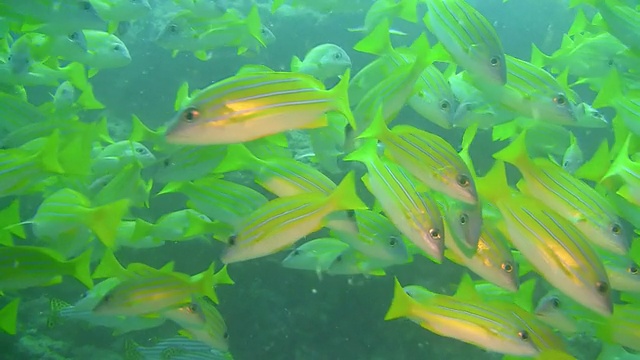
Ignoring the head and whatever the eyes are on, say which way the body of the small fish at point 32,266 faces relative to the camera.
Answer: to the viewer's left

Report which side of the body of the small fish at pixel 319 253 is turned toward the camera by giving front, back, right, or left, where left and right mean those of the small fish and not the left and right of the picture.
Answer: left

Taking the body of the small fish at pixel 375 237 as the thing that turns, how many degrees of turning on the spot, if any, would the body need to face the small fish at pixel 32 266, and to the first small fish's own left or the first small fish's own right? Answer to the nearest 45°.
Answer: approximately 135° to the first small fish's own right

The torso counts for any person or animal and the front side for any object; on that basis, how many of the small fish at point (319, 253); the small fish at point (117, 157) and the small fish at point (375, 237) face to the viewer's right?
2

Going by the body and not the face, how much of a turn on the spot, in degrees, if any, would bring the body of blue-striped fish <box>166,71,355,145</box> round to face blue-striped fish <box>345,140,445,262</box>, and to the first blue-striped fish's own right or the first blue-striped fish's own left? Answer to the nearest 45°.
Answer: approximately 180°

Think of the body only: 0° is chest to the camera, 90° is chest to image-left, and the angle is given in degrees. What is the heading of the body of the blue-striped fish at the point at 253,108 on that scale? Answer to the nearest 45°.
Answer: approximately 90°

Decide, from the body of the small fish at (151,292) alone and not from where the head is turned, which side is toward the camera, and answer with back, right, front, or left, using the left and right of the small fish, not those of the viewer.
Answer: left

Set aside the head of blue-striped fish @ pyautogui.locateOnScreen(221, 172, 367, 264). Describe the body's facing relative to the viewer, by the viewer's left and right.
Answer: facing to the left of the viewer

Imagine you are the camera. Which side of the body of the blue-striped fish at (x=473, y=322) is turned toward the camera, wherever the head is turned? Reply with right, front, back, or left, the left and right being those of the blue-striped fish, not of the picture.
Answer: right

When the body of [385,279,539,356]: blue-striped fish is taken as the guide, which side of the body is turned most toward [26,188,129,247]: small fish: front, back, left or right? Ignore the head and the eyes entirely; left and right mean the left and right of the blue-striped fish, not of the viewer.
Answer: back

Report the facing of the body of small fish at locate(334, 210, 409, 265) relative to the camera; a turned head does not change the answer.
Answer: to the viewer's right

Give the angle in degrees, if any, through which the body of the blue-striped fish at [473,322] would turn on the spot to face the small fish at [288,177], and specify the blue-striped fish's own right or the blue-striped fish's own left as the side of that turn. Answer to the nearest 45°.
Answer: approximately 180°

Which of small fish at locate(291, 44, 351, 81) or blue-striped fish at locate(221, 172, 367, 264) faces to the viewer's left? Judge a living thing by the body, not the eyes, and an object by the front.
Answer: the blue-striped fish

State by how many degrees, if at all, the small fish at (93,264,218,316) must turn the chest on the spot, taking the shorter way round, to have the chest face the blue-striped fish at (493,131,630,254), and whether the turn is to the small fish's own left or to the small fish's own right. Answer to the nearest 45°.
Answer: approximately 180°

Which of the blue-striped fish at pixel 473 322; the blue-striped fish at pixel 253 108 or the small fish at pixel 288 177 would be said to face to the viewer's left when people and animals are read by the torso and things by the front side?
the blue-striped fish at pixel 253 108
